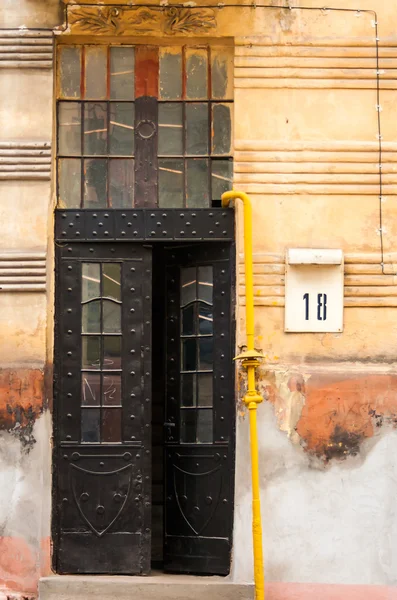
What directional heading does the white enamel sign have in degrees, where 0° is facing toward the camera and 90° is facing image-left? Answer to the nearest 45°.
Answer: approximately 0°

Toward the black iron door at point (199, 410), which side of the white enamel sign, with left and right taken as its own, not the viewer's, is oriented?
right

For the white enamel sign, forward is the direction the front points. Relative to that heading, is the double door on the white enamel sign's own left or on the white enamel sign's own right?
on the white enamel sign's own right
